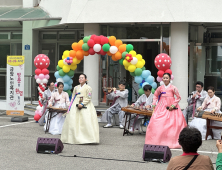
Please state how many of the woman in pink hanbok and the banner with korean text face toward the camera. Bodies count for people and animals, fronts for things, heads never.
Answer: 2

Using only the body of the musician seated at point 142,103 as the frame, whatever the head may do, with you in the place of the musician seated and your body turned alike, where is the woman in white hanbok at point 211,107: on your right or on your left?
on your left

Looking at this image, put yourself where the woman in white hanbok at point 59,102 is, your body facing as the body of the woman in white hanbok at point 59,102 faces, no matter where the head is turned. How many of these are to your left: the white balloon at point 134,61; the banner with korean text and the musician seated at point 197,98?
2
